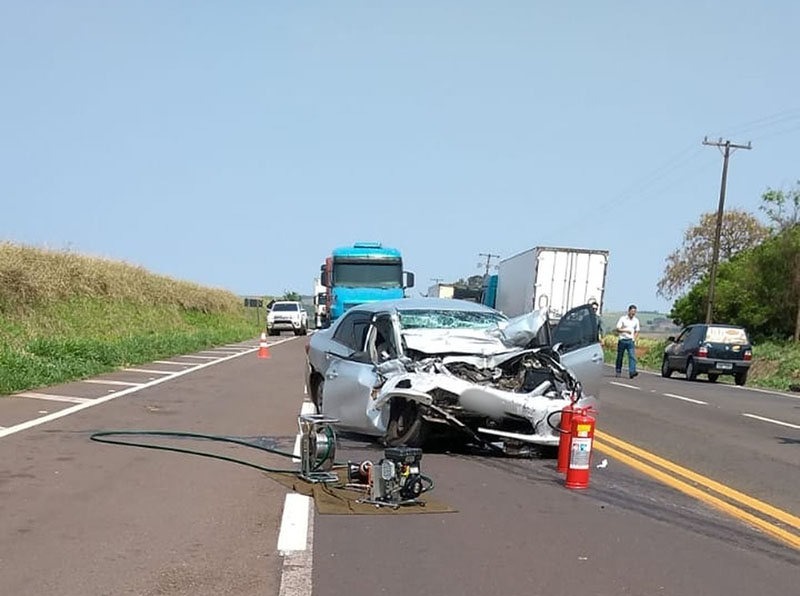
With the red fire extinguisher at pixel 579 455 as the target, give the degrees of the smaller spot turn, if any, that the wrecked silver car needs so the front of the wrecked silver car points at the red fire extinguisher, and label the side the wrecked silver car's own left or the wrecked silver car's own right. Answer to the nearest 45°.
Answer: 0° — it already faces it

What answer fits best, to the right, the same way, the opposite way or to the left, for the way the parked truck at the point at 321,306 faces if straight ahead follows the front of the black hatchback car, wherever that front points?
the opposite way

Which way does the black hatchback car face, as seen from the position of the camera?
facing away from the viewer and to the left of the viewer

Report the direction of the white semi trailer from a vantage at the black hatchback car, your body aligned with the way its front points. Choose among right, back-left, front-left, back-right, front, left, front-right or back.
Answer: front-left

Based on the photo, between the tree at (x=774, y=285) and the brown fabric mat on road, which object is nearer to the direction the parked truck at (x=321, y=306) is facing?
the brown fabric mat on road

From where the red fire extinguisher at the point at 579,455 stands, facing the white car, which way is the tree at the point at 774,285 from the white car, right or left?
right

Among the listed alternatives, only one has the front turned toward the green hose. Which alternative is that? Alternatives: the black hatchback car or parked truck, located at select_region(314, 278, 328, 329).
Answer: the parked truck

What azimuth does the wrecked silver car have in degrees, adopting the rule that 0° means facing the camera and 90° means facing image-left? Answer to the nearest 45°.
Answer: approximately 315°

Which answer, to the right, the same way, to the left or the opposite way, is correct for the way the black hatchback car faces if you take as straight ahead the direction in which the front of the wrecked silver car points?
the opposite way

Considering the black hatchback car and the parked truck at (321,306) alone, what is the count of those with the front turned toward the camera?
1

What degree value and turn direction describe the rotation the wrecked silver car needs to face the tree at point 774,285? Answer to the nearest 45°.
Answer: approximately 90° to its left

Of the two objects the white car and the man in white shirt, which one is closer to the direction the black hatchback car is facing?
the white car

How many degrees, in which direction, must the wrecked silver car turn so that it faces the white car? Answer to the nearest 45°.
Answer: approximately 135° to its left

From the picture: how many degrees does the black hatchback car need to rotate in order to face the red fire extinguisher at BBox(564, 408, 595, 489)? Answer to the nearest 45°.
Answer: approximately 135° to its left

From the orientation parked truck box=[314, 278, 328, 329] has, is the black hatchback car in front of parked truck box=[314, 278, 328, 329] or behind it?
in front

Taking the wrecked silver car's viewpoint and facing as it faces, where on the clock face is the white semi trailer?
The white semi trailer is roughly at 8 o'clock from the wrecked silver car.

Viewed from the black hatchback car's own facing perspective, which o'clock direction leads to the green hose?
The green hose is roughly at 8 o'clock from the black hatchback car.

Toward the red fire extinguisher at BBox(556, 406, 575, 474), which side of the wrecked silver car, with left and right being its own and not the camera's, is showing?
front
